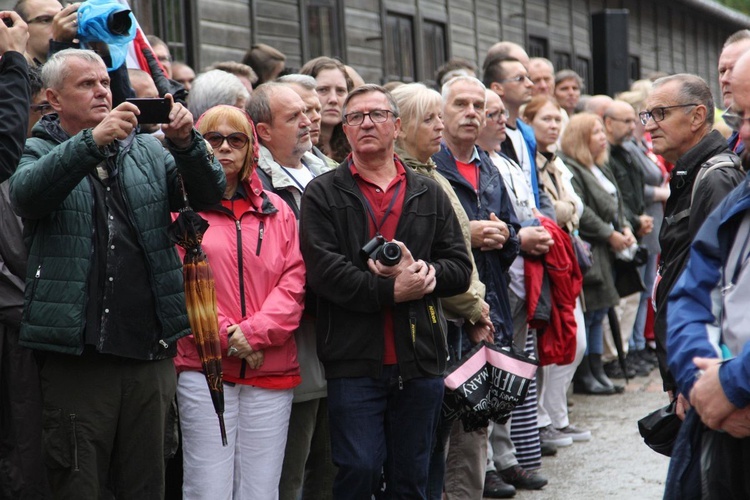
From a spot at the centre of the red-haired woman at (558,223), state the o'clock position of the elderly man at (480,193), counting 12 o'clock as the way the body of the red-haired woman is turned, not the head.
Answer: The elderly man is roughly at 2 o'clock from the red-haired woman.

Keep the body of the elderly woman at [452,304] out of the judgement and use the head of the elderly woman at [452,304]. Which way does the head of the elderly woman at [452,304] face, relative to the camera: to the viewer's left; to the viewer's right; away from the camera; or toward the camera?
to the viewer's right

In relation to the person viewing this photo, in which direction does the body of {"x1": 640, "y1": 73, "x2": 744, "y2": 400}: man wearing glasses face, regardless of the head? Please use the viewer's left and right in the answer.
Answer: facing to the left of the viewer

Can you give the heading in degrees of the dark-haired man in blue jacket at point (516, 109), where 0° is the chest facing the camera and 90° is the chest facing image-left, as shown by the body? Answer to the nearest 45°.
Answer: approximately 315°

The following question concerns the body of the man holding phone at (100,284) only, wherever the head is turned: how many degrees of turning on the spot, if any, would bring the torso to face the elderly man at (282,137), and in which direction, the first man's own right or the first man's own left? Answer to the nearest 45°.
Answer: approximately 90° to the first man's own left

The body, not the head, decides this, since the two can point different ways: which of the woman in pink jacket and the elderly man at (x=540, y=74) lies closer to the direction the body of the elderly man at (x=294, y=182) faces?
the woman in pink jacket

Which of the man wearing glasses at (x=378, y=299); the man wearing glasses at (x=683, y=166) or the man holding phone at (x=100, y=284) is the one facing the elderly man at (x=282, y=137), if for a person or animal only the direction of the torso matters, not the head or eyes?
the man wearing glasses at (x=683, y=166)

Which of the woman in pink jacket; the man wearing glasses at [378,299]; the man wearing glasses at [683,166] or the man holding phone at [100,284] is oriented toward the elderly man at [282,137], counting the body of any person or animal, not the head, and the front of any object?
the man wearing glasses at [683,166]

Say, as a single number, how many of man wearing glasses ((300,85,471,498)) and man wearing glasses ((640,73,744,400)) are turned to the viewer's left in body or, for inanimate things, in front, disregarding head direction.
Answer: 1

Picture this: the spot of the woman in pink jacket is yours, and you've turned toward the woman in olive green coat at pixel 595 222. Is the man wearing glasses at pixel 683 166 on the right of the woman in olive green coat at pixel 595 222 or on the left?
right
